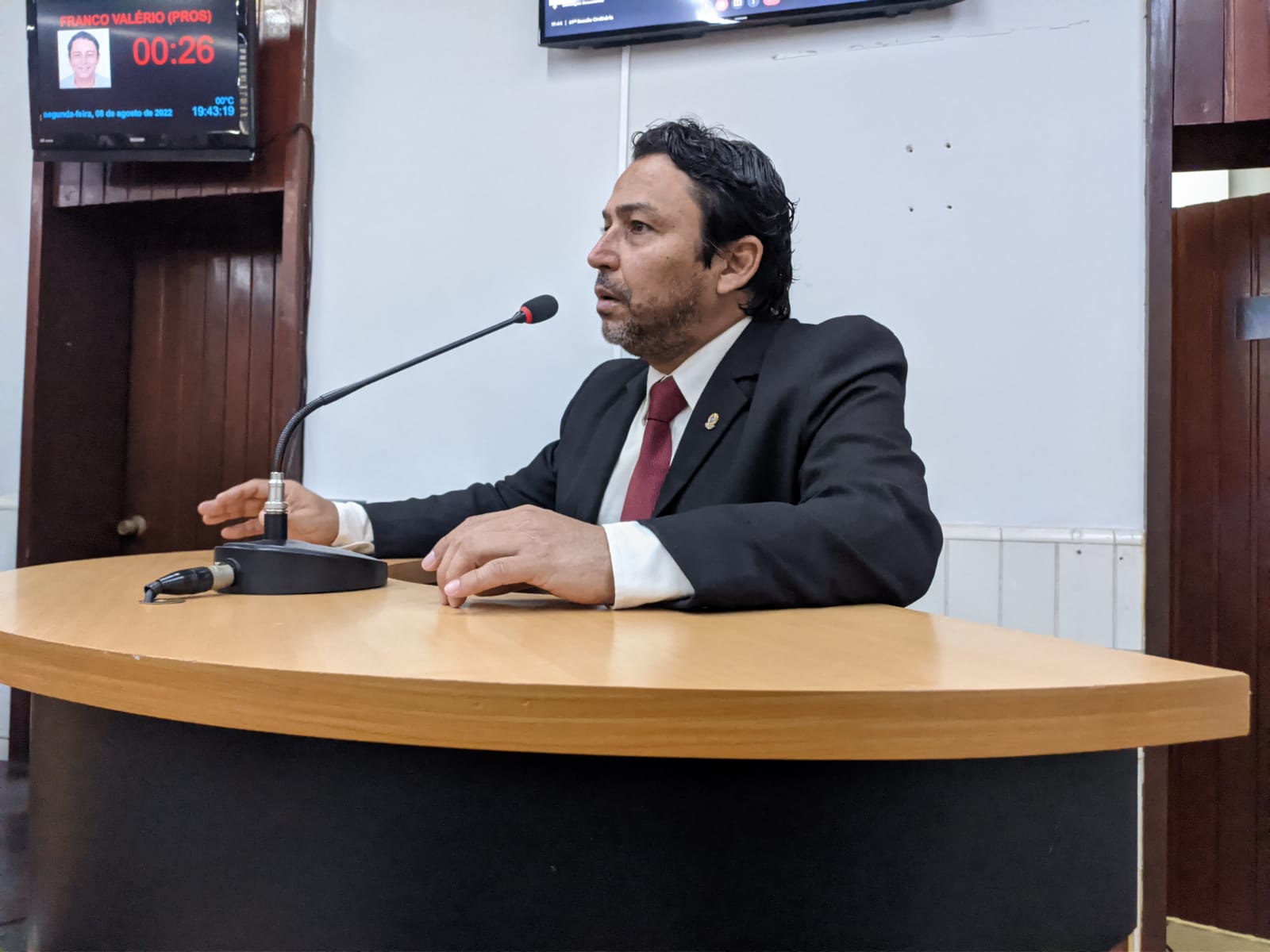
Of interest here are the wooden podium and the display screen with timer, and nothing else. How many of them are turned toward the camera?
2

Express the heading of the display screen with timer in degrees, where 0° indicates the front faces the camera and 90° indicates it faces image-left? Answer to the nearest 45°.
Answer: approximately 0°

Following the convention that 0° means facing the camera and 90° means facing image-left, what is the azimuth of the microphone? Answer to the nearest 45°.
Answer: approximately 270°

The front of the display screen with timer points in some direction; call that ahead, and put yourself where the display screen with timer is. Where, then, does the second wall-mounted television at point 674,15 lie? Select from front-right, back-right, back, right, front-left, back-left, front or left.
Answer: front-left

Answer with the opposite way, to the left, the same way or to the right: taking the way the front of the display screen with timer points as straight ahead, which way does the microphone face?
to the left

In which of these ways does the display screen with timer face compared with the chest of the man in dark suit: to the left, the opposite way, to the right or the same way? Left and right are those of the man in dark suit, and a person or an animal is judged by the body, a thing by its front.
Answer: to the left

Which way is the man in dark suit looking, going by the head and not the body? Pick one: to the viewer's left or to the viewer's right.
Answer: to the viewer's left

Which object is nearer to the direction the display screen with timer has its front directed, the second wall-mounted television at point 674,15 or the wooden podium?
the wooden podium

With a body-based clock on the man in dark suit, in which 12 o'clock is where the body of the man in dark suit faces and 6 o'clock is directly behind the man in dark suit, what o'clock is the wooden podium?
The wooden podium is roughly at 11 o'clock from the man in dark suit.

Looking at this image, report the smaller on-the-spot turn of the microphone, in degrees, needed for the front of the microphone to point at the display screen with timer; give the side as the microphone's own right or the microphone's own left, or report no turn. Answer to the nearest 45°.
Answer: approximately 90° to the microphone's own left

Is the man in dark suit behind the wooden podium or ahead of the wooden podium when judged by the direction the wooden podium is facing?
behind

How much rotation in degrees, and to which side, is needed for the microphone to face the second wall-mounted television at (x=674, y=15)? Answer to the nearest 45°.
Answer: approximately 45° to its left

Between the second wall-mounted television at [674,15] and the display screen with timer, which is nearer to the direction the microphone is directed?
the second wall-mounted television
